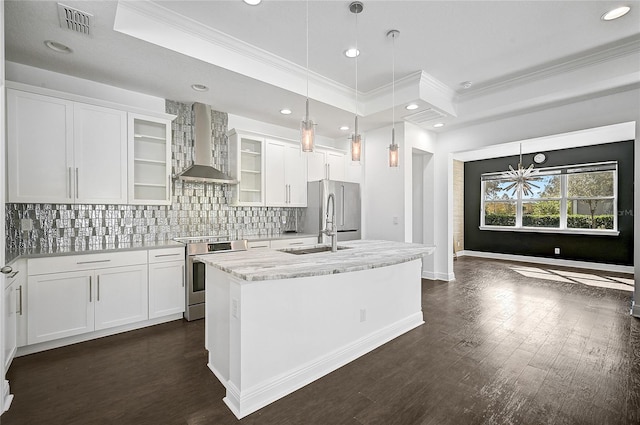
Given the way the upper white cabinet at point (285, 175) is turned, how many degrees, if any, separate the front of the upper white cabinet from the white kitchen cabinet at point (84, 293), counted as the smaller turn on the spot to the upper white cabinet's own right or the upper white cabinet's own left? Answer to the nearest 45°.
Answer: approximately 90° to the upper white cabinet's own right

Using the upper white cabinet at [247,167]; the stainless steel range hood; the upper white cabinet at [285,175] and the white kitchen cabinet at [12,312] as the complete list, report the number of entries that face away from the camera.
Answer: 0

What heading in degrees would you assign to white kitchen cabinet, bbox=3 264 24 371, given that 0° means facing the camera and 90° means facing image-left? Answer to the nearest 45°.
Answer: approximately 270°

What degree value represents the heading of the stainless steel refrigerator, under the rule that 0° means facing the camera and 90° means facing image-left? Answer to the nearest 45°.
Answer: approximately 315°

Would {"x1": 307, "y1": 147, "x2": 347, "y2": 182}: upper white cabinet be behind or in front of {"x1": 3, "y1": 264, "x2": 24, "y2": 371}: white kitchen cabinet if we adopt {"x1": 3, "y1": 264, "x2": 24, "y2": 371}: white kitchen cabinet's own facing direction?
in front

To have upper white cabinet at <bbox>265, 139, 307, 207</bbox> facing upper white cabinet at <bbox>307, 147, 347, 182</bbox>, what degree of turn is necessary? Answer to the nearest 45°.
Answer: approximately 90° to its left

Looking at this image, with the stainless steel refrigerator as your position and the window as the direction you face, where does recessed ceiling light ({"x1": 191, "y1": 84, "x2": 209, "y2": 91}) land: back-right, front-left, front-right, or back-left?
back-right

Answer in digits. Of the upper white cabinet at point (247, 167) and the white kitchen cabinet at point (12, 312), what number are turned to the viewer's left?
0

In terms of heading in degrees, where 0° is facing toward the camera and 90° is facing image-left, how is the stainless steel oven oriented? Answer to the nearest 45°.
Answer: approximately 315°

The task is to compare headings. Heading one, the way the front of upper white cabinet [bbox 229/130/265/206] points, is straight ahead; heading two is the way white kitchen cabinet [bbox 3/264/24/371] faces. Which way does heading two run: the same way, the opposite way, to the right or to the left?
to the left

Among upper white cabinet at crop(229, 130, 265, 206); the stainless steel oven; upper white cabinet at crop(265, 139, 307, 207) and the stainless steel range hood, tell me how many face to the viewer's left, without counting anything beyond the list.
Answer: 0

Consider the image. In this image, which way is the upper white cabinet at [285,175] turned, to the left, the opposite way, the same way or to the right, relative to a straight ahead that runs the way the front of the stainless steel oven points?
the same way

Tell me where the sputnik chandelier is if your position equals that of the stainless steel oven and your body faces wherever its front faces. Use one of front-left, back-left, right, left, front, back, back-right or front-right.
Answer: front-left

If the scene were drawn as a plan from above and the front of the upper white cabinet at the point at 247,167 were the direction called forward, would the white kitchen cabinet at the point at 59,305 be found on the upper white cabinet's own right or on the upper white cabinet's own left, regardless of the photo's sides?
on the upper white cabinet's own right

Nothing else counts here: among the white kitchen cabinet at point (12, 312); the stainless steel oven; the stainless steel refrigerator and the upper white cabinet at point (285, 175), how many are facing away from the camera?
0

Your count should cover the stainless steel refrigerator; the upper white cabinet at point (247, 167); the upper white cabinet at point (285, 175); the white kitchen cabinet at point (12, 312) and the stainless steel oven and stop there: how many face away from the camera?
0

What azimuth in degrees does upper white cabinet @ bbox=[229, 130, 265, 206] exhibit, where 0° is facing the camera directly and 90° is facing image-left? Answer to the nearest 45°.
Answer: approximately 315°
